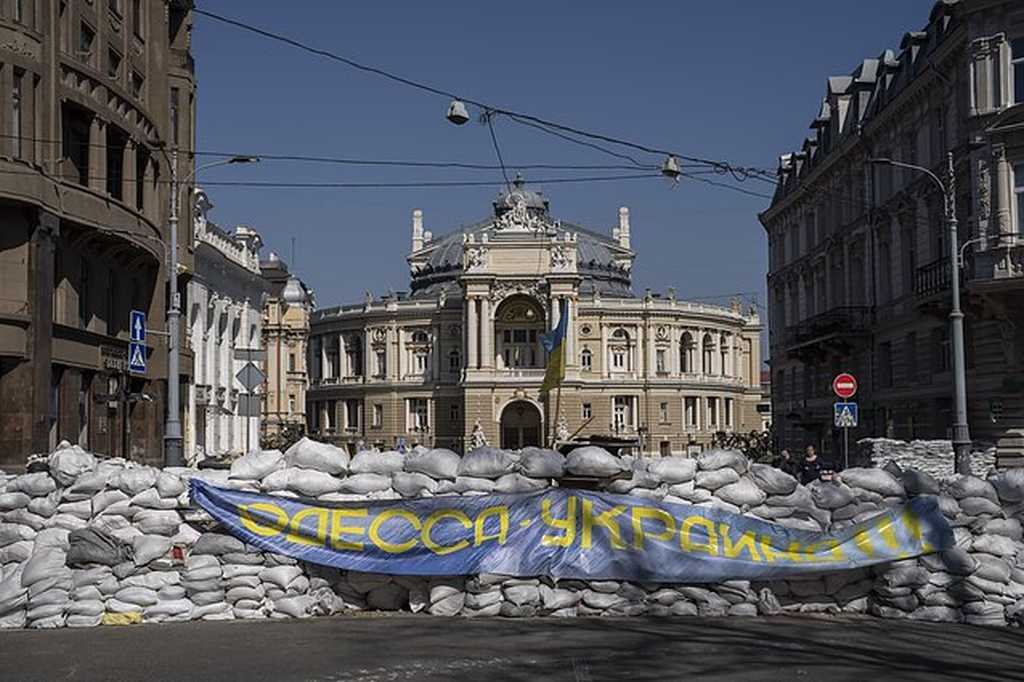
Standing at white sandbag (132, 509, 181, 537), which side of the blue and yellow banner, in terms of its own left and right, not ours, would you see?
right

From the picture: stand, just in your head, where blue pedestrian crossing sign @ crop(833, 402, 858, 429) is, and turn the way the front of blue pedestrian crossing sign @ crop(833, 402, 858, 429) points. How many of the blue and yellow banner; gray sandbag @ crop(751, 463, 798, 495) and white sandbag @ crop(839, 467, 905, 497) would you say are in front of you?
3

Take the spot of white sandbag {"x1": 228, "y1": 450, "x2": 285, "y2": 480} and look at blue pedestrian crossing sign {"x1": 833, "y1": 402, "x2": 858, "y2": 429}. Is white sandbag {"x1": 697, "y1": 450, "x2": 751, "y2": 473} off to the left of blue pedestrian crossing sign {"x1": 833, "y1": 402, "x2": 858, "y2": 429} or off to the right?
right

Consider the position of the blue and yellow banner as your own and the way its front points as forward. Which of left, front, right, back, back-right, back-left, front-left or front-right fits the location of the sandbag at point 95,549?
right

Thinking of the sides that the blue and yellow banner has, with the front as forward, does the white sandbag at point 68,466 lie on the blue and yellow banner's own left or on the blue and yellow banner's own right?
on the blue and yellow banner's own right

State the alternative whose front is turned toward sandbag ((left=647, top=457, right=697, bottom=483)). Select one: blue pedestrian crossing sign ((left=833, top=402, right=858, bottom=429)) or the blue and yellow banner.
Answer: the blue pedestrian crossing sign

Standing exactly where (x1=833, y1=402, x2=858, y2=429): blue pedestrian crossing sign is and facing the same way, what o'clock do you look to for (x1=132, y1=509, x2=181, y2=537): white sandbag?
The white sandbag is roughly at 1 o'clock from the blue pedestrian crossing sign.

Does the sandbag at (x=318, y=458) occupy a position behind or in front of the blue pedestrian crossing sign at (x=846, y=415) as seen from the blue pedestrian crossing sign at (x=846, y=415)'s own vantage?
in front

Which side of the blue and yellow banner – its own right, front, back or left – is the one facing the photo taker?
front

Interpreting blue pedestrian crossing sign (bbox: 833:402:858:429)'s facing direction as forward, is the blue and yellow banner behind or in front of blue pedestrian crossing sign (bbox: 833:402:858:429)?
in front

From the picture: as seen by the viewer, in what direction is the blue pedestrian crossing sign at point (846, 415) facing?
toward the camera

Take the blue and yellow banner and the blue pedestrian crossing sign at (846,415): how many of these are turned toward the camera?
2

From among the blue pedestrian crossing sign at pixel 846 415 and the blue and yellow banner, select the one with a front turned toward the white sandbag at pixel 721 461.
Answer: the blue pedestrian crossing sign
